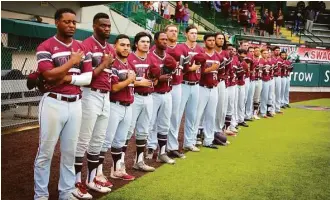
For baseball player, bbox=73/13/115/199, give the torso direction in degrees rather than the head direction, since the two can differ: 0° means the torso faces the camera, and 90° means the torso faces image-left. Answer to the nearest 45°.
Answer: approximately 315°

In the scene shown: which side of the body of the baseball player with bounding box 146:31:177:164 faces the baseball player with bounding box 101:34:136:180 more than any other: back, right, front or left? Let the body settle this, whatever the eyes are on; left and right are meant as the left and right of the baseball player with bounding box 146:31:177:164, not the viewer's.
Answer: right

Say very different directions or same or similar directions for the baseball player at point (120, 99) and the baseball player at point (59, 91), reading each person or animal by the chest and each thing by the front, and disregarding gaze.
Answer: same or similar directions

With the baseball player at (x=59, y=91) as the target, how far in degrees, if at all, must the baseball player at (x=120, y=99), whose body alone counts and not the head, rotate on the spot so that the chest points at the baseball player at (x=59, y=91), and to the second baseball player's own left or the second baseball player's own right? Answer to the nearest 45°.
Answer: approximately 90° to the second baseball player's own right

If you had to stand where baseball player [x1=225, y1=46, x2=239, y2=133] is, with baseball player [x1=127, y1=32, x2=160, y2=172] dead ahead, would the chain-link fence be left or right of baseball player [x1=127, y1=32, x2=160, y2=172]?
right

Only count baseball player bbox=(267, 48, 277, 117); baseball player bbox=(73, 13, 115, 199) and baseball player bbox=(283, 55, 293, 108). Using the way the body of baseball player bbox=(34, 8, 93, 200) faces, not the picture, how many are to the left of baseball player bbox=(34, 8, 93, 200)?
3

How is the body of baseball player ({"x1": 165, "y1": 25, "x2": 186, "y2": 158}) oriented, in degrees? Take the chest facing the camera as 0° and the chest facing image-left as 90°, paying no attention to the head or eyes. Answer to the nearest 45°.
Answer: approximately 315°

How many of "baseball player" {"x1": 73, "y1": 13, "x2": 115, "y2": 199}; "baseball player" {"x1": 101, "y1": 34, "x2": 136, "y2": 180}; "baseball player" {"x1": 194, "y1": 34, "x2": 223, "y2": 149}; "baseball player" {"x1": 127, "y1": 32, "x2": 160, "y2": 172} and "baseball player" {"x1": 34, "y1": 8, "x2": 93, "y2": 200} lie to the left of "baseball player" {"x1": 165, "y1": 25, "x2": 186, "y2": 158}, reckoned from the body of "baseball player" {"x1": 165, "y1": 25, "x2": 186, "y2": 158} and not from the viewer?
1

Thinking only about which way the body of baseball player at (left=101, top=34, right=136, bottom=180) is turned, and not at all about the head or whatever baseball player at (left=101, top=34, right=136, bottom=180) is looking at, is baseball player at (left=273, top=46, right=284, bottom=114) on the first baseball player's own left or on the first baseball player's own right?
on the first baseball player's own left

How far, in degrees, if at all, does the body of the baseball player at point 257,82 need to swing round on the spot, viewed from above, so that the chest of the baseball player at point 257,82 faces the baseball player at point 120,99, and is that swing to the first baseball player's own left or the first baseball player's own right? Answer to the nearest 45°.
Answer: approximately 45° to the first baseball player's own right

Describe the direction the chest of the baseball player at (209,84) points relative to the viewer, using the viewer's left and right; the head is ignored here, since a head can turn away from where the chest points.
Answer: facing the viewer and to the right of the viewer

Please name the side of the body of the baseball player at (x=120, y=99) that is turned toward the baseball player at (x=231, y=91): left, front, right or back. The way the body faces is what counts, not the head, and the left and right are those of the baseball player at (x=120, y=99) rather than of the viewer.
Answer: left

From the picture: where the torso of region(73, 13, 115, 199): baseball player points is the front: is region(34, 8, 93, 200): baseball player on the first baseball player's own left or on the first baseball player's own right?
on the first baseball player's own right

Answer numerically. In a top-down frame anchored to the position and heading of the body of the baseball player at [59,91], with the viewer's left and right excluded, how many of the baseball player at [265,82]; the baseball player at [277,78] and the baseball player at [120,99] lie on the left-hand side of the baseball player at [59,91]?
3
